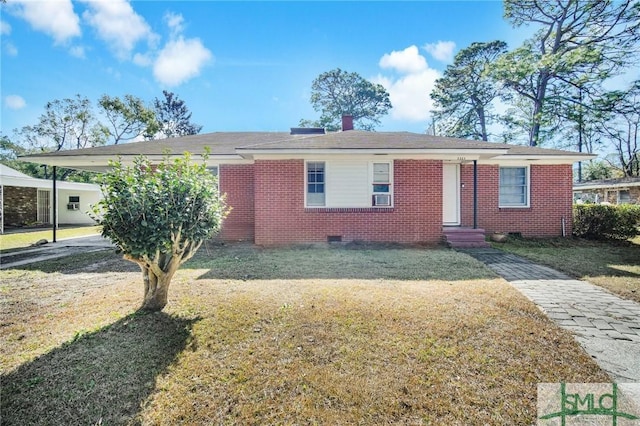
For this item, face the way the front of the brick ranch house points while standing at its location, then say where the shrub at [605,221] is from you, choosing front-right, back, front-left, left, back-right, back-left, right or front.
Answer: left

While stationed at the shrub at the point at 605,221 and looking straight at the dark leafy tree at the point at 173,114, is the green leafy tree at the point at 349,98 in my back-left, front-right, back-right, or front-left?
front-right

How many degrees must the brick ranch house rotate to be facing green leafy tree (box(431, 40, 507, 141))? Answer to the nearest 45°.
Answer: approximately 135° to its left

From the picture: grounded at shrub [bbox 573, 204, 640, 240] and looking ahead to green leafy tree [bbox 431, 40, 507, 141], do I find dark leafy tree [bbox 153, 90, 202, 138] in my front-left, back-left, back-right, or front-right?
front-left

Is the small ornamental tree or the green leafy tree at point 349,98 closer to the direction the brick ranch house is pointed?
the small ornamental tree

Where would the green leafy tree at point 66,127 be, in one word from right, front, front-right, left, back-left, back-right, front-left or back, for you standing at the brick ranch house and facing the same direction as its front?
back-right

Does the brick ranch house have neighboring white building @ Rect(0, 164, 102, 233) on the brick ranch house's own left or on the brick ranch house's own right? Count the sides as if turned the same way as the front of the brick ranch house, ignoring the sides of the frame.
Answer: on the brick ranch house's own right

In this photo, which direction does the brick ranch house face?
toward the camera

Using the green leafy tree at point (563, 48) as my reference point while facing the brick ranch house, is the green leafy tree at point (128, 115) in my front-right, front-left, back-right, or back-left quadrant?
front-right

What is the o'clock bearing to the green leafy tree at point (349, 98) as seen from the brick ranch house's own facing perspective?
The green leafy tree is roughly at 6 o'clock from the brick ranch house.

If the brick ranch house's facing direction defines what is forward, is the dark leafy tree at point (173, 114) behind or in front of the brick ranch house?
behind

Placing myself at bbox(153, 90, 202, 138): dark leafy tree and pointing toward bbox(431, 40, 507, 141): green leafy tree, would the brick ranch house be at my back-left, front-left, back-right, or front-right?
front-right
